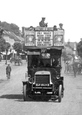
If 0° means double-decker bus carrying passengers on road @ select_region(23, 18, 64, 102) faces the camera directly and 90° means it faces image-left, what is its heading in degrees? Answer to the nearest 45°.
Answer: approximately 0°
